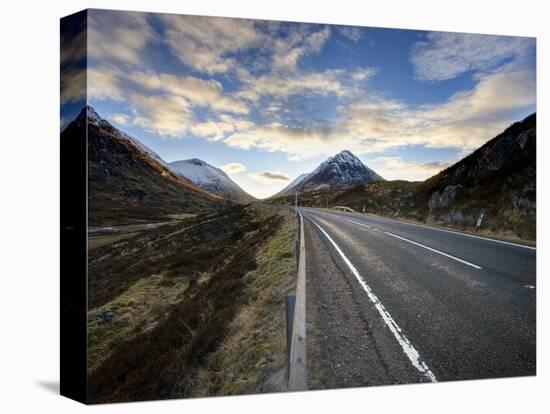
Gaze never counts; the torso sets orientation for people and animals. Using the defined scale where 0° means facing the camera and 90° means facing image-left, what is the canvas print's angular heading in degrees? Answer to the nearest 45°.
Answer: approximately 315°
